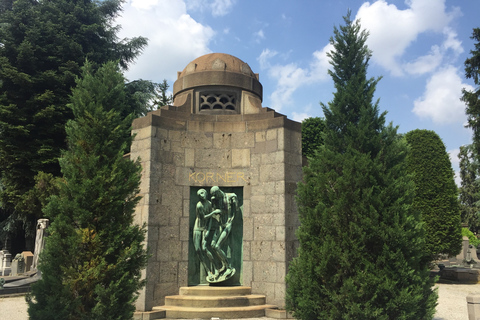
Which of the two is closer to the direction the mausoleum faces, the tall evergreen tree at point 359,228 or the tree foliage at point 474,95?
the tall evergreen tree

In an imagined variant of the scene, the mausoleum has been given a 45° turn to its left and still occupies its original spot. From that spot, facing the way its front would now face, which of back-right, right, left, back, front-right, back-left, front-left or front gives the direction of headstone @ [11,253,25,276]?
back

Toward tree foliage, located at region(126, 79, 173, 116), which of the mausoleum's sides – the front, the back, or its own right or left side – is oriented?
back

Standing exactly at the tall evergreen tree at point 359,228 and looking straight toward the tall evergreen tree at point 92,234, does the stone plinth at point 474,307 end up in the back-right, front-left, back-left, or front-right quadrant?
back-left

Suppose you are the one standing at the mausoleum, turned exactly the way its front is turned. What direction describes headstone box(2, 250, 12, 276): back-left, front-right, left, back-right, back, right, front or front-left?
back-right

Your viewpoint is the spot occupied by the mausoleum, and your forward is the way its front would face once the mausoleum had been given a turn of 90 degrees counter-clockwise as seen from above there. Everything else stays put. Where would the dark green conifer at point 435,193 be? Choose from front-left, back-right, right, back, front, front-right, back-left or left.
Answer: front-left

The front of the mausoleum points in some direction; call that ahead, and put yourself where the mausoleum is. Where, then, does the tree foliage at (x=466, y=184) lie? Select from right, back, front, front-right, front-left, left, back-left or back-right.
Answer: back-left

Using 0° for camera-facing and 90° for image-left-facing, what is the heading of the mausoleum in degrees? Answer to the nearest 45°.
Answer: approximately 0°

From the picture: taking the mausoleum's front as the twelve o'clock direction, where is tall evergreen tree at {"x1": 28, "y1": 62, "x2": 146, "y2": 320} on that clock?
The tall evergreen tree is roughly at 1 o'clock from the mausoleum.

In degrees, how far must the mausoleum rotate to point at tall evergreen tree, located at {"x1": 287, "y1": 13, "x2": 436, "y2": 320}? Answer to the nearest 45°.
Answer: approximately 45° to its left

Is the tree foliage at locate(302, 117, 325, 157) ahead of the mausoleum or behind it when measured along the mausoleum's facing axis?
behind

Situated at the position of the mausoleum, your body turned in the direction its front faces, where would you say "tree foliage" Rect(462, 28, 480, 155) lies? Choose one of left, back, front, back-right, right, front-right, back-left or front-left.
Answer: back-left

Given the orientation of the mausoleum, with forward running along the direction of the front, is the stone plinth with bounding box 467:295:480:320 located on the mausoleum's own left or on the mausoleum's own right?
on the mausoleum's own left
